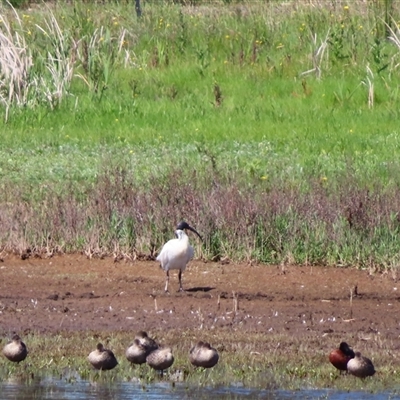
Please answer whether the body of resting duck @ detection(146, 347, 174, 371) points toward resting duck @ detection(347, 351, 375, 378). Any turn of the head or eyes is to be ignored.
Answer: yes

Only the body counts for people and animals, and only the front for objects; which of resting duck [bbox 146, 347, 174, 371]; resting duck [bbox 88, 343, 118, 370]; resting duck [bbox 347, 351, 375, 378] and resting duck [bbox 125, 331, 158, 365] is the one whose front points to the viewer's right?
resting duck [bbox 146, 347, 174, 371]

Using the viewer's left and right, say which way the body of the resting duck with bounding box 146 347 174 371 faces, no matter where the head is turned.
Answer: facing to the right of the viewer

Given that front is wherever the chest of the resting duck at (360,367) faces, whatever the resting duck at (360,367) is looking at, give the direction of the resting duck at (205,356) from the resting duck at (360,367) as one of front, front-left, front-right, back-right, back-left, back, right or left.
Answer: front-right

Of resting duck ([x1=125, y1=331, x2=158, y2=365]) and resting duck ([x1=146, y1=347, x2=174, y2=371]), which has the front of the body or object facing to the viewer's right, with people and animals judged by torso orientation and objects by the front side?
resting duck ([x1=146, y1=347, x2=174, y2=371])

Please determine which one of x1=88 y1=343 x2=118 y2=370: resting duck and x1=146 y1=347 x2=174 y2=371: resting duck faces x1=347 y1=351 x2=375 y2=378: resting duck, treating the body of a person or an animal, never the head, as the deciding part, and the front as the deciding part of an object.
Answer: x1=146 y1=347 x2=174 y2=371: resting duck

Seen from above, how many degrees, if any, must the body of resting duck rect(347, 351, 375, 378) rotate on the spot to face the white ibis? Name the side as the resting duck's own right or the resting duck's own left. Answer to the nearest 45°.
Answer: approximately 90° to the resting duck's own right

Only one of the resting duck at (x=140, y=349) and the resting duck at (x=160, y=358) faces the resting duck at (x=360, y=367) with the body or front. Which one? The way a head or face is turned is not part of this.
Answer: the resting duck at (x=160, y=358)
